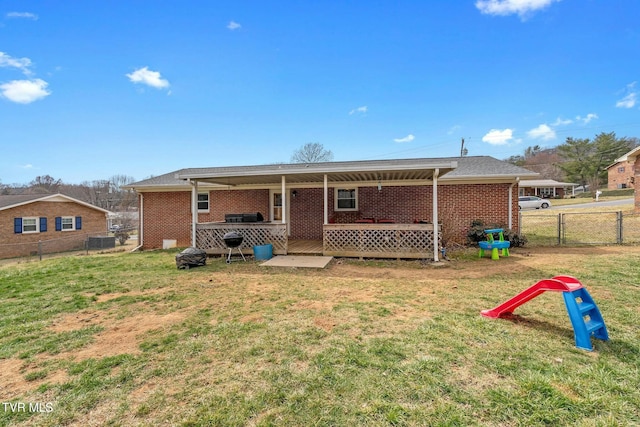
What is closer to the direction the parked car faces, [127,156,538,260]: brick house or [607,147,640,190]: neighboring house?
the neighboring house

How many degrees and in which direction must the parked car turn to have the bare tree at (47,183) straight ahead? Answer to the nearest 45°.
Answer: approximately 180°

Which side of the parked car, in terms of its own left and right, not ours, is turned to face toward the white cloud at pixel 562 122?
left

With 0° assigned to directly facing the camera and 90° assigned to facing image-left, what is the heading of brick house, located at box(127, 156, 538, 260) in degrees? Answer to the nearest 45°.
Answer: approximately 180°

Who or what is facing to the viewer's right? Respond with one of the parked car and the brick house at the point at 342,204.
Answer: the parked car

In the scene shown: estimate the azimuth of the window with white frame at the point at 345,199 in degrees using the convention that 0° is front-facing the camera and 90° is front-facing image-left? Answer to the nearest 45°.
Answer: approximately 0°

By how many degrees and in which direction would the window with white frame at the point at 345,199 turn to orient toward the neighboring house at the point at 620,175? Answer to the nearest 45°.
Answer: approximately 135° to its left

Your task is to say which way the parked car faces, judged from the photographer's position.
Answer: facing to the right of the viewer

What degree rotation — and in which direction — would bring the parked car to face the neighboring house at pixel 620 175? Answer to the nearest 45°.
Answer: approximately 45° to its left

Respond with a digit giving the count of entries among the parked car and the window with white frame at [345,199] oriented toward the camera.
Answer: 1

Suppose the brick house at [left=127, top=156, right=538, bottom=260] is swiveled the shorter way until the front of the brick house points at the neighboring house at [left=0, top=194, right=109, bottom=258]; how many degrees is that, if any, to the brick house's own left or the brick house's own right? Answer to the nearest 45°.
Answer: approximately 45° to the brick house's own left
